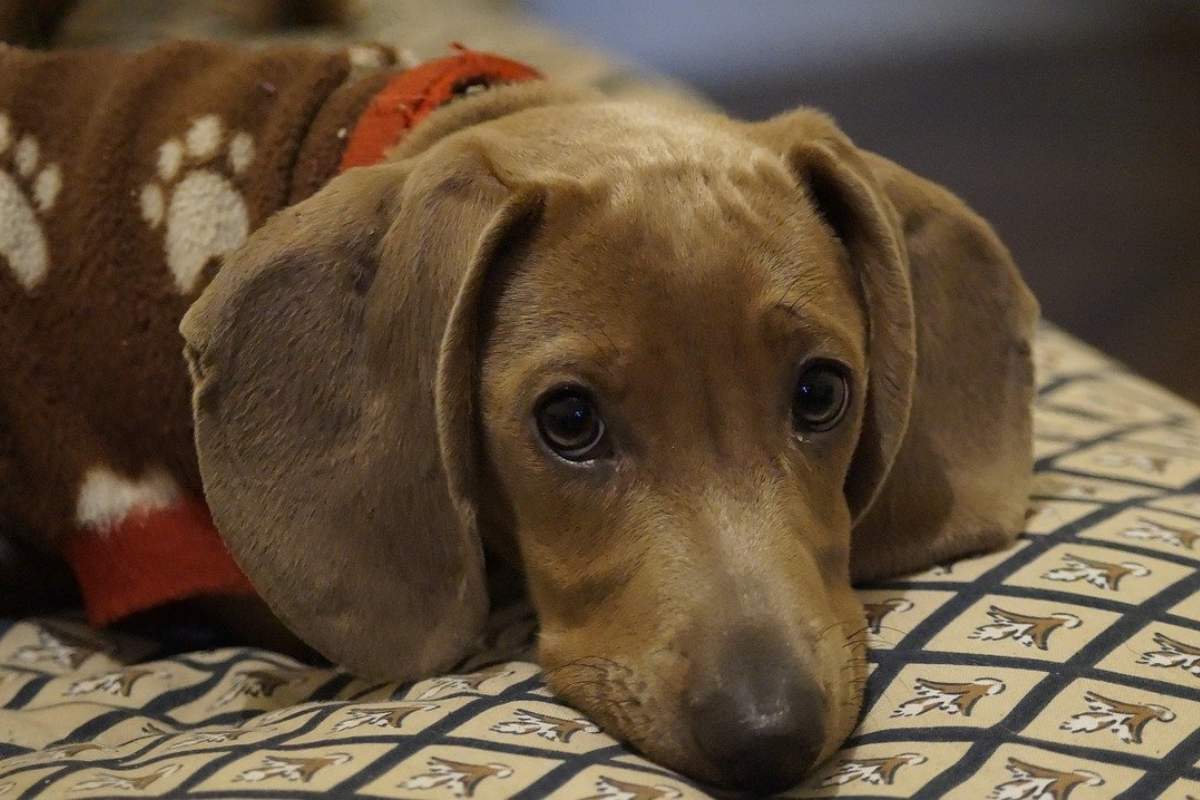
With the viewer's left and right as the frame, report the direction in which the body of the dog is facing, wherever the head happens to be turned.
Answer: facing the viewer and to the right of the viewer
